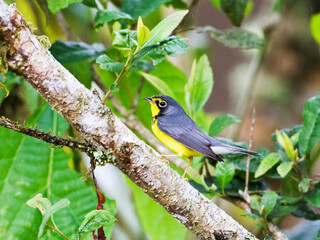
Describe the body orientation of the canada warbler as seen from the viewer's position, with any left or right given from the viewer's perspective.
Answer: facing to the left of the viewer
